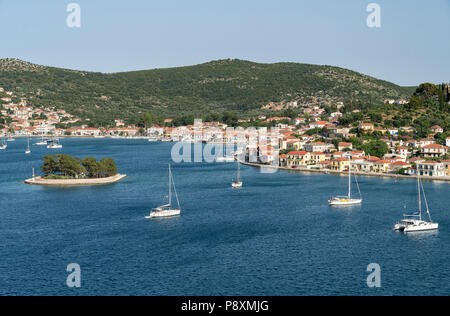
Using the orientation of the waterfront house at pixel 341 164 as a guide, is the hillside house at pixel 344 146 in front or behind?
behind

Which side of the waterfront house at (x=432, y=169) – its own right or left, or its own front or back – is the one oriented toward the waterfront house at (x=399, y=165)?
right

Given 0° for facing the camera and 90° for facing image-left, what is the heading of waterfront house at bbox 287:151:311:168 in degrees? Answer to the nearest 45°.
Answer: approximately 45°

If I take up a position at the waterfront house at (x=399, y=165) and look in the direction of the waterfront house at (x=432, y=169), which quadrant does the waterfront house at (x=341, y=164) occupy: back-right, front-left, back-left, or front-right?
back-right

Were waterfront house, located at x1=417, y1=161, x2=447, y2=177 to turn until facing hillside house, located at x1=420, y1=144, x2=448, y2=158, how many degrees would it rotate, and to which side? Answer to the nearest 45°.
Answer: approximately 135° to its right

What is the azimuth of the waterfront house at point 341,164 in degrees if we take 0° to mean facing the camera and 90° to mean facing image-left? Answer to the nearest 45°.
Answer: approximately 45°

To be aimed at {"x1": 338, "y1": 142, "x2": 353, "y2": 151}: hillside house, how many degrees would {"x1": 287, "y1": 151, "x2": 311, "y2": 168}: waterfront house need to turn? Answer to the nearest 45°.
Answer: approximately 180°

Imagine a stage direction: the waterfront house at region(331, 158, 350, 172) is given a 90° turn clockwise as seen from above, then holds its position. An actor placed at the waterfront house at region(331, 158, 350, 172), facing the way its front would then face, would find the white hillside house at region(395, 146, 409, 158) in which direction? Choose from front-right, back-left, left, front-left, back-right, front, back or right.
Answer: right

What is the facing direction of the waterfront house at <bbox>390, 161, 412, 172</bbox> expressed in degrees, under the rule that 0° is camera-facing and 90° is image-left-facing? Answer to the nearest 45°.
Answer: approximately 45°
